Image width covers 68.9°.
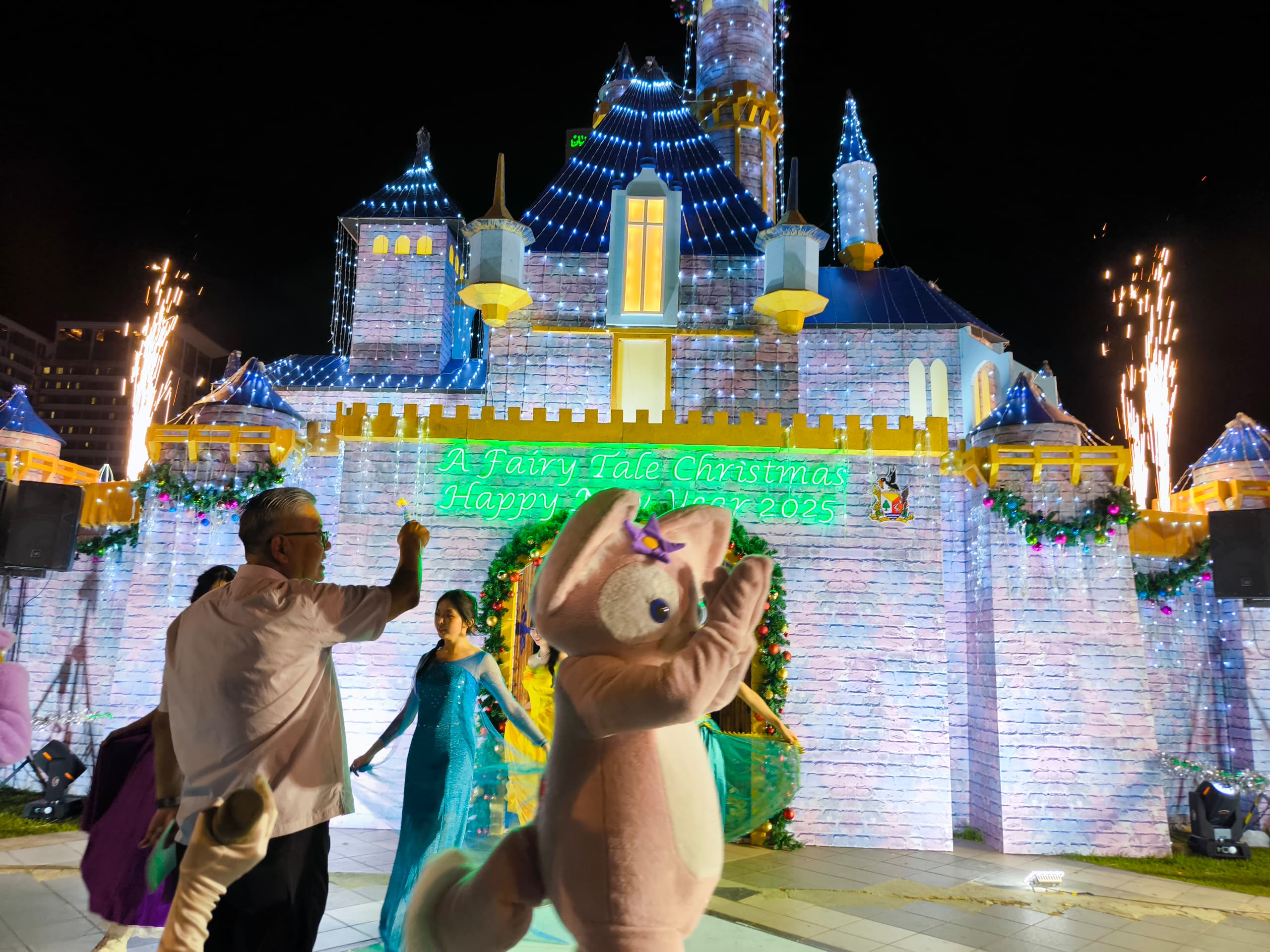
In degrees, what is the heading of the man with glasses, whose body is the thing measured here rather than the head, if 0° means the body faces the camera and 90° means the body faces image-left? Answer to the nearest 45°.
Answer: approximately 225°

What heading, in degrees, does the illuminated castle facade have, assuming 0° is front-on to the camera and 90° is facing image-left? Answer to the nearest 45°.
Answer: approximately 0°

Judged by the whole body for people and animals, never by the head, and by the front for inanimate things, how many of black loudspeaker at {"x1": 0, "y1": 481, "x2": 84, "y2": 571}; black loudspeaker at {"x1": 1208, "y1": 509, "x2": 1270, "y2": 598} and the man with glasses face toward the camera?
2

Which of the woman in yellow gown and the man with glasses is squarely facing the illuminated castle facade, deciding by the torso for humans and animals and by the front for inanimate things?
the man with glasses

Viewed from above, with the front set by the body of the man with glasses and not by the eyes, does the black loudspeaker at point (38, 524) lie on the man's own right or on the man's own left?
on the man's own left

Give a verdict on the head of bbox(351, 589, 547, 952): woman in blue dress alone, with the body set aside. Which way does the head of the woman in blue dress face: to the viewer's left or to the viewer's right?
to the viewer's left

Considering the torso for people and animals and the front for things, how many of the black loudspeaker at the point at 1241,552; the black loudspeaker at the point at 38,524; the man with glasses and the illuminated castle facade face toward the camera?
3

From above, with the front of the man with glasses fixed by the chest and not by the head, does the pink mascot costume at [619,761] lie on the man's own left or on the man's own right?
on the man's own right

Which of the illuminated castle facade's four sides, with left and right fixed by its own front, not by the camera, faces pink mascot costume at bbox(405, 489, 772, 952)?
front

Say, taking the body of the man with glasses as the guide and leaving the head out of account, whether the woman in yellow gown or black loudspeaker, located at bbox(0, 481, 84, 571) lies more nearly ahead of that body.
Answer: the woman in yellow gown

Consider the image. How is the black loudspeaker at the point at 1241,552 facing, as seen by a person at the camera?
facing the viewer

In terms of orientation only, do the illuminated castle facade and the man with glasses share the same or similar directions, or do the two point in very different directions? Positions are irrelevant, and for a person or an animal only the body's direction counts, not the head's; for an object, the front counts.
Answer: very different directions

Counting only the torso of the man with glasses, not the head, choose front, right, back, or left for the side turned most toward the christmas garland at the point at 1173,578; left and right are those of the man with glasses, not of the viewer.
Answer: front
